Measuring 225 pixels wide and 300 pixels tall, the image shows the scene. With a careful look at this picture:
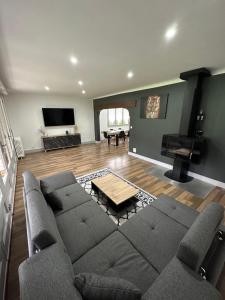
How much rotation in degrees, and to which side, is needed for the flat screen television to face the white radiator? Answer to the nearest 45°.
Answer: approximately 45° to its right

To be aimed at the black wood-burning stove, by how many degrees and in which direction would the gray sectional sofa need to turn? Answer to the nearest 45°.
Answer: approximately 45° to its right

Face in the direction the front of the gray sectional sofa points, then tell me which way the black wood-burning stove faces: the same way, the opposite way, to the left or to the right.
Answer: to the left

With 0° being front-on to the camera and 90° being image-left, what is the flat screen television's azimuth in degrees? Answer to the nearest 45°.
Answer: approximately 0°

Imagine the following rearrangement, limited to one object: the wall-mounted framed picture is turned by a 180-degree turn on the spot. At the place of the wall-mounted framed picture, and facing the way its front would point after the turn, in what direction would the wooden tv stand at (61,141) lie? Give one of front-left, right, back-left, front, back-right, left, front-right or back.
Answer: back-left

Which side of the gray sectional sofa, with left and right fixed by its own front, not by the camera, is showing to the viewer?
back

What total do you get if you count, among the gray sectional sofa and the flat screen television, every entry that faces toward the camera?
1

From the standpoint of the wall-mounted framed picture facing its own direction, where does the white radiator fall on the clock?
The white radiator is roughly at 1 o'clock from the wall-mounted framed picture.

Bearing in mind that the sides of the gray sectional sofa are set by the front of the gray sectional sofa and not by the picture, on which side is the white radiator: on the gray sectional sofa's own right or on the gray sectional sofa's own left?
on the gray sectional sofa's own left

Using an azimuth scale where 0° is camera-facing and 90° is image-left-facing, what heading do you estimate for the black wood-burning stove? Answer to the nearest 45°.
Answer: approximately 45°

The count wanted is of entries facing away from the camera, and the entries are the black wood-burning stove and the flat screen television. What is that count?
0

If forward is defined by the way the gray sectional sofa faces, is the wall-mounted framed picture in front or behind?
in front

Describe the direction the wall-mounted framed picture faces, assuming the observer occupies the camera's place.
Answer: facing the viewer and to the left of the viewer

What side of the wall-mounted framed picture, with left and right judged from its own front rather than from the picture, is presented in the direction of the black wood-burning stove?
left

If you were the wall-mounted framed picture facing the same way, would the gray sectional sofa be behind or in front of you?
in front

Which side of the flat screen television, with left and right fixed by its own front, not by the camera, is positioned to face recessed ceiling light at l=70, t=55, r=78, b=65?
front
